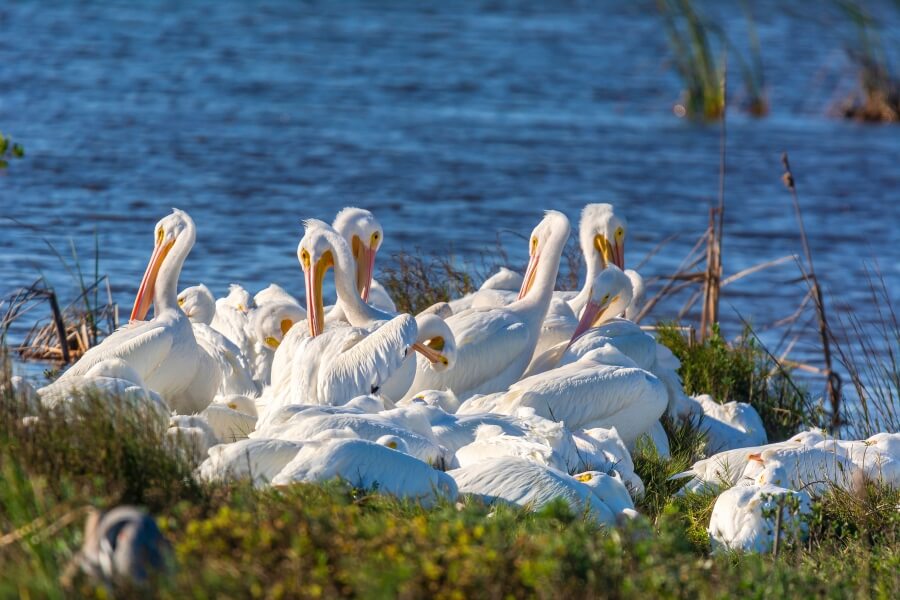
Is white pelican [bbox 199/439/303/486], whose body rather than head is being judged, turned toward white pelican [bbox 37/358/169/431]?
no

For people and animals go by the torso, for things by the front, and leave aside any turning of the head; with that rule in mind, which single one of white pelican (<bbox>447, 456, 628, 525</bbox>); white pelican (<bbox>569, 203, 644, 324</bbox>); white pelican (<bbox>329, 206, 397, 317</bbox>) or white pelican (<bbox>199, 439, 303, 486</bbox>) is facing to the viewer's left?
white pelican (<bbox>199, 439, 303, 486</bbox>)

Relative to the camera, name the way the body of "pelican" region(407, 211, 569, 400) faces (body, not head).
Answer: to the viewer's right

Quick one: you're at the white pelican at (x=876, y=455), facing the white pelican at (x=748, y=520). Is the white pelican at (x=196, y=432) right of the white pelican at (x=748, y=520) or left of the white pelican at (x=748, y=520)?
right

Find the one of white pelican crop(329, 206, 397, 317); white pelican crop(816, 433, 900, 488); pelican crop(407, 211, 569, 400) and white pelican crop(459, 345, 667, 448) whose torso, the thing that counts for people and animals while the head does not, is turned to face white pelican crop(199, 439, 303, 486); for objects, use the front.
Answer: white pelican crop(329, 206, 397, 317)

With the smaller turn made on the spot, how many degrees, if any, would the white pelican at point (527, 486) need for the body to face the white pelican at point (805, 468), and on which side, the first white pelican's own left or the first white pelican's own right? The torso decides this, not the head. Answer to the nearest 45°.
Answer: approximately 45° to the first white pelican's own left

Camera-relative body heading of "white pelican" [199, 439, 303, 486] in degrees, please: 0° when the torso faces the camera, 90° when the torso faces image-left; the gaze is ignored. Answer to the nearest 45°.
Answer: approximately 90°

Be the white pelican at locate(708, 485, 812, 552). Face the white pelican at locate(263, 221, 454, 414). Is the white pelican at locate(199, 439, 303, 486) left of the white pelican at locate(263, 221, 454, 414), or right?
left

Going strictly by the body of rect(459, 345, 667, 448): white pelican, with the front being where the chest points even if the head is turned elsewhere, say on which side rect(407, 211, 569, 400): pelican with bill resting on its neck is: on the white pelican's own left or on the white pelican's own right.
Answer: on the white pelican's own left

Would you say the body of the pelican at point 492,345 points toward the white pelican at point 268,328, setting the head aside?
no

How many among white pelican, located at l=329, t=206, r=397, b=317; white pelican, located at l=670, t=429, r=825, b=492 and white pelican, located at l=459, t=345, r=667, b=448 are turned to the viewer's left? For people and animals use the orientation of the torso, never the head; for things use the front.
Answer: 0

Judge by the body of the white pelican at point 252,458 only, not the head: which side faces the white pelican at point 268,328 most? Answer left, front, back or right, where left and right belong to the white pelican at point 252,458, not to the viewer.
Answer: right
